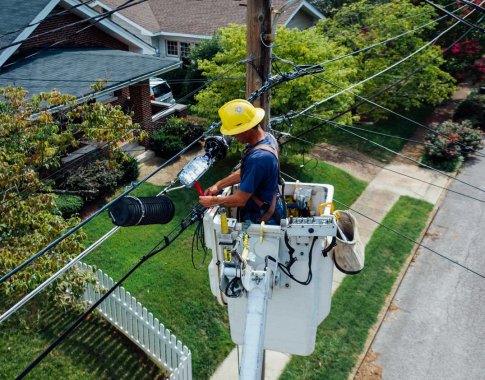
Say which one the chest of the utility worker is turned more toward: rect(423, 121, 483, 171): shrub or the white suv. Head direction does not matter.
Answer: the white suv

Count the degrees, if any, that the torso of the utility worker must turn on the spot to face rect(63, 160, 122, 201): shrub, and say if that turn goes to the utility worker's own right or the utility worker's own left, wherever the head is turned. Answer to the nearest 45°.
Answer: approximately 45° to the utility worker's own right

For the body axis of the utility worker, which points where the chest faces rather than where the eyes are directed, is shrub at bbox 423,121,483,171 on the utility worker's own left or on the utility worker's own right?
on the utility worker's own right

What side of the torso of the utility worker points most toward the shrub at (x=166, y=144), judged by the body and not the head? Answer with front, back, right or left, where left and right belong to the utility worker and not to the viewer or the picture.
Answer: right

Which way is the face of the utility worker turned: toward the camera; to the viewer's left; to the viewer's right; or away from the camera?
to the viewer's left

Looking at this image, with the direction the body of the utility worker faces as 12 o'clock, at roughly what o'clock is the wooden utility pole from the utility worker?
The wooden utility pole is roughly at 3 o'clock from the utility worker.

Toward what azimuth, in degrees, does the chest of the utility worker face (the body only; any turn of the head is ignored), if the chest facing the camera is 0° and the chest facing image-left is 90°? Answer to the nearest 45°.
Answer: approximately 90°
